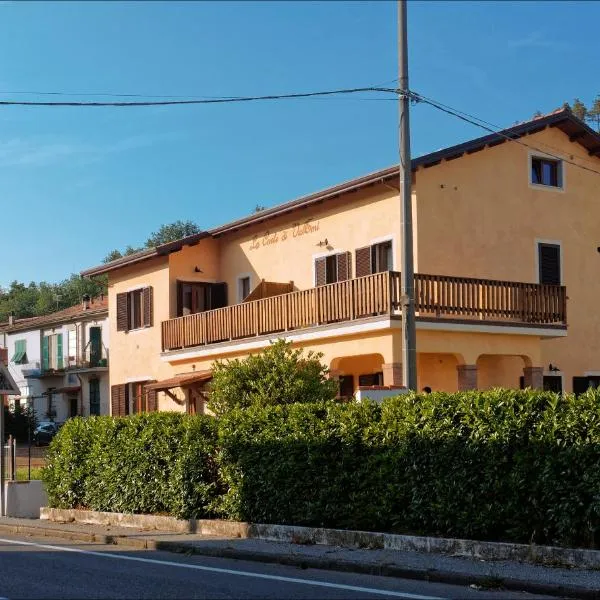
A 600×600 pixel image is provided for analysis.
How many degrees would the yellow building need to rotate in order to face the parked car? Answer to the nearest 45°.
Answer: approximately 90° to its right

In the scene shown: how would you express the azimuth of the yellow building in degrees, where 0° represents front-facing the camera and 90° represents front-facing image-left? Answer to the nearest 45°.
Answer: approximately 45°

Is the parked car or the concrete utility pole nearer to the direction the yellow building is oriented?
the concrete utility pole

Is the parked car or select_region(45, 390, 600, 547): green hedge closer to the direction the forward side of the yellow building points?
the green hedge

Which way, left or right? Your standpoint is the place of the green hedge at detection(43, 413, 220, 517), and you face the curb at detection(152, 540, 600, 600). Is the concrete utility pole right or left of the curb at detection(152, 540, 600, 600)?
left

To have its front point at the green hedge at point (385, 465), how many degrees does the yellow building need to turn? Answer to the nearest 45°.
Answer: approximately 45° to its left

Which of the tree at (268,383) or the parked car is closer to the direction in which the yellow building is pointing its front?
the tree
